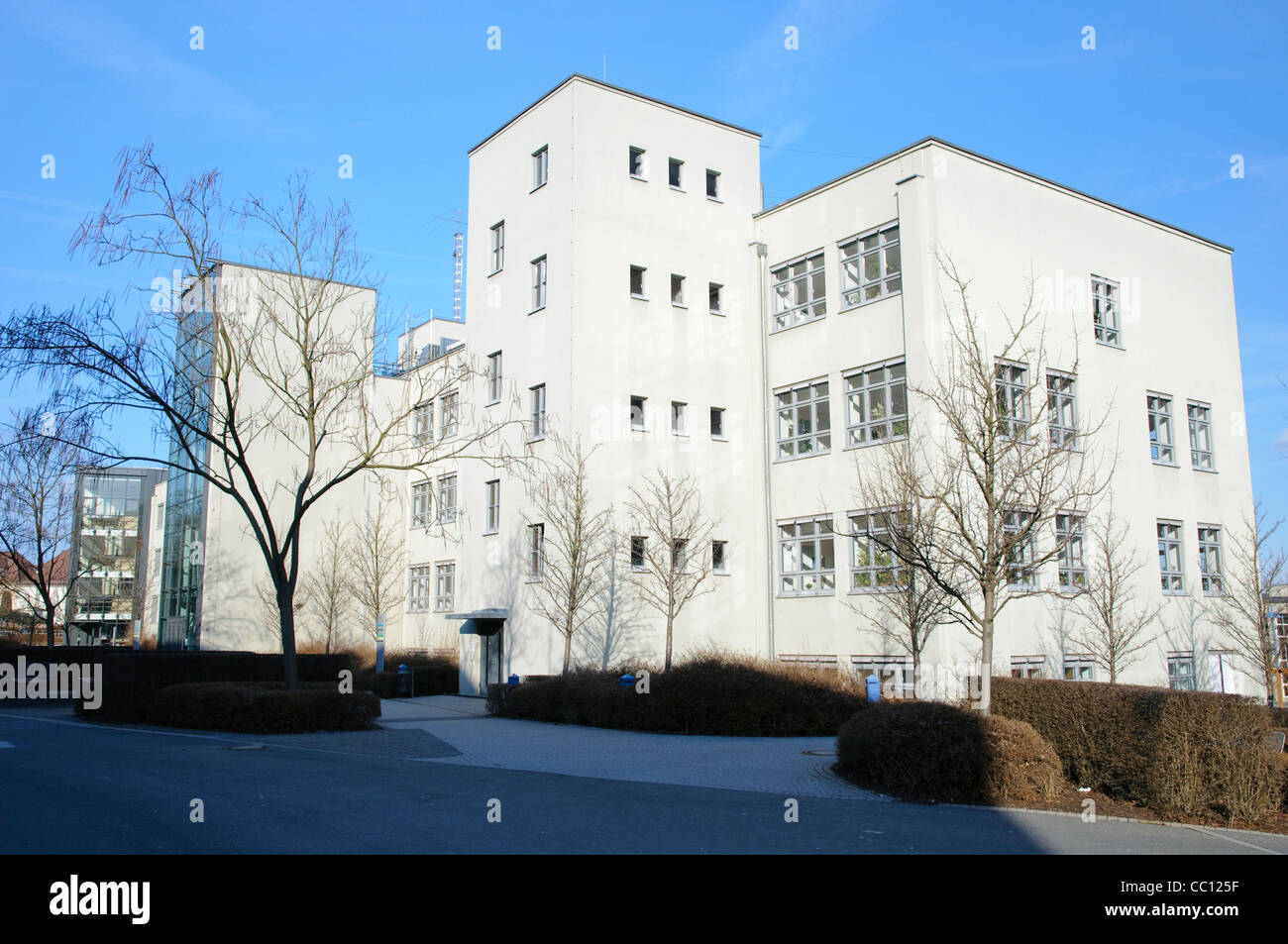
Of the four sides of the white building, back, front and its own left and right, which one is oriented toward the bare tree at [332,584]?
right

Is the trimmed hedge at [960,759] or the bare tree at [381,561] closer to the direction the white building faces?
the trimmed hedge

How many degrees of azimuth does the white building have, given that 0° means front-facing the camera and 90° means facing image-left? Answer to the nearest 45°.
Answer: approximately 45°

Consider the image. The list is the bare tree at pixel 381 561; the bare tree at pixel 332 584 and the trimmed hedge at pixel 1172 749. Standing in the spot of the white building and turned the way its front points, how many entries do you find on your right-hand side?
2

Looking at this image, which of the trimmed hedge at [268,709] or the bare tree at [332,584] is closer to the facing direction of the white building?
the trimmed hedge

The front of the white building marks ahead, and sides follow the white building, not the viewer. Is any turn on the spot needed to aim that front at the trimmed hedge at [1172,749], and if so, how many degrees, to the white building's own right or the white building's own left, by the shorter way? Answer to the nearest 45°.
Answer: approximately 45° to the white building's own left

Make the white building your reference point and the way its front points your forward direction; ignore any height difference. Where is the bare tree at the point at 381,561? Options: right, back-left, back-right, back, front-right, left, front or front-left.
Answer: right

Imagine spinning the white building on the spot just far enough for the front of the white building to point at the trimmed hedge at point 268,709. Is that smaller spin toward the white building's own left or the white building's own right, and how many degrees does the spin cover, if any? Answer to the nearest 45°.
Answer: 0° — it already faces it

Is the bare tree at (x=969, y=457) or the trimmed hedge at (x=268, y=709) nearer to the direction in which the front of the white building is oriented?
the trimmed hedge

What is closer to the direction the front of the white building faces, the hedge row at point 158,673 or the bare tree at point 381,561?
the hedge row

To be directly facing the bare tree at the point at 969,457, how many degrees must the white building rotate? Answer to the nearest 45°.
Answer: approximately 90° to its left

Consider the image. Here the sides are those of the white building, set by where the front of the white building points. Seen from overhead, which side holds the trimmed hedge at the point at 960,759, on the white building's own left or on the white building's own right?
on the white building's own left
